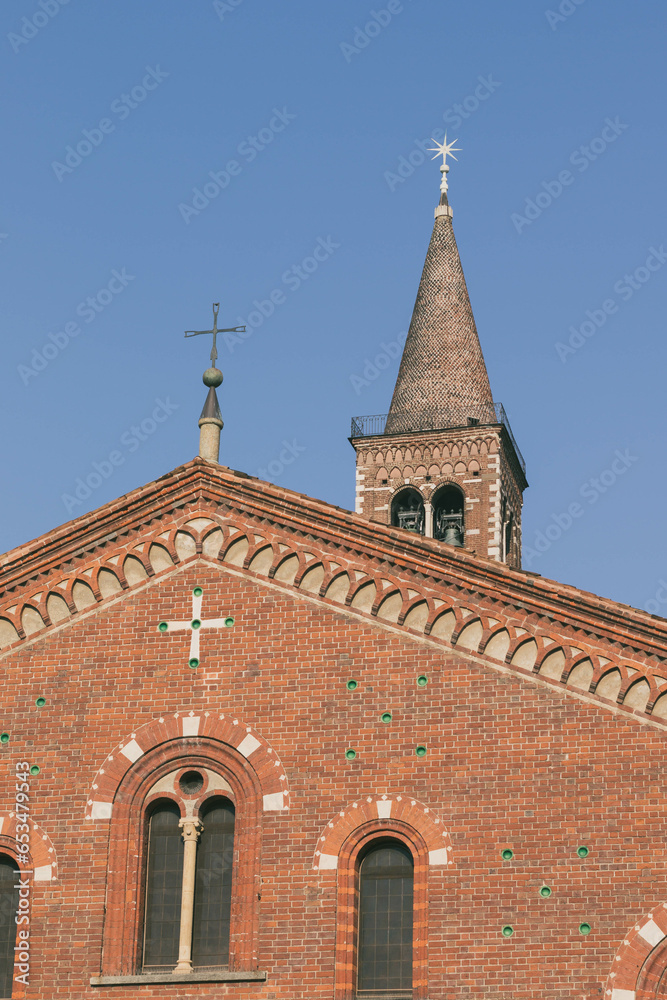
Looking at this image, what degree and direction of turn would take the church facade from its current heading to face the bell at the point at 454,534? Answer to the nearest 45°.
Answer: approximately 180°

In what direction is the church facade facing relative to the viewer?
toward the camera
